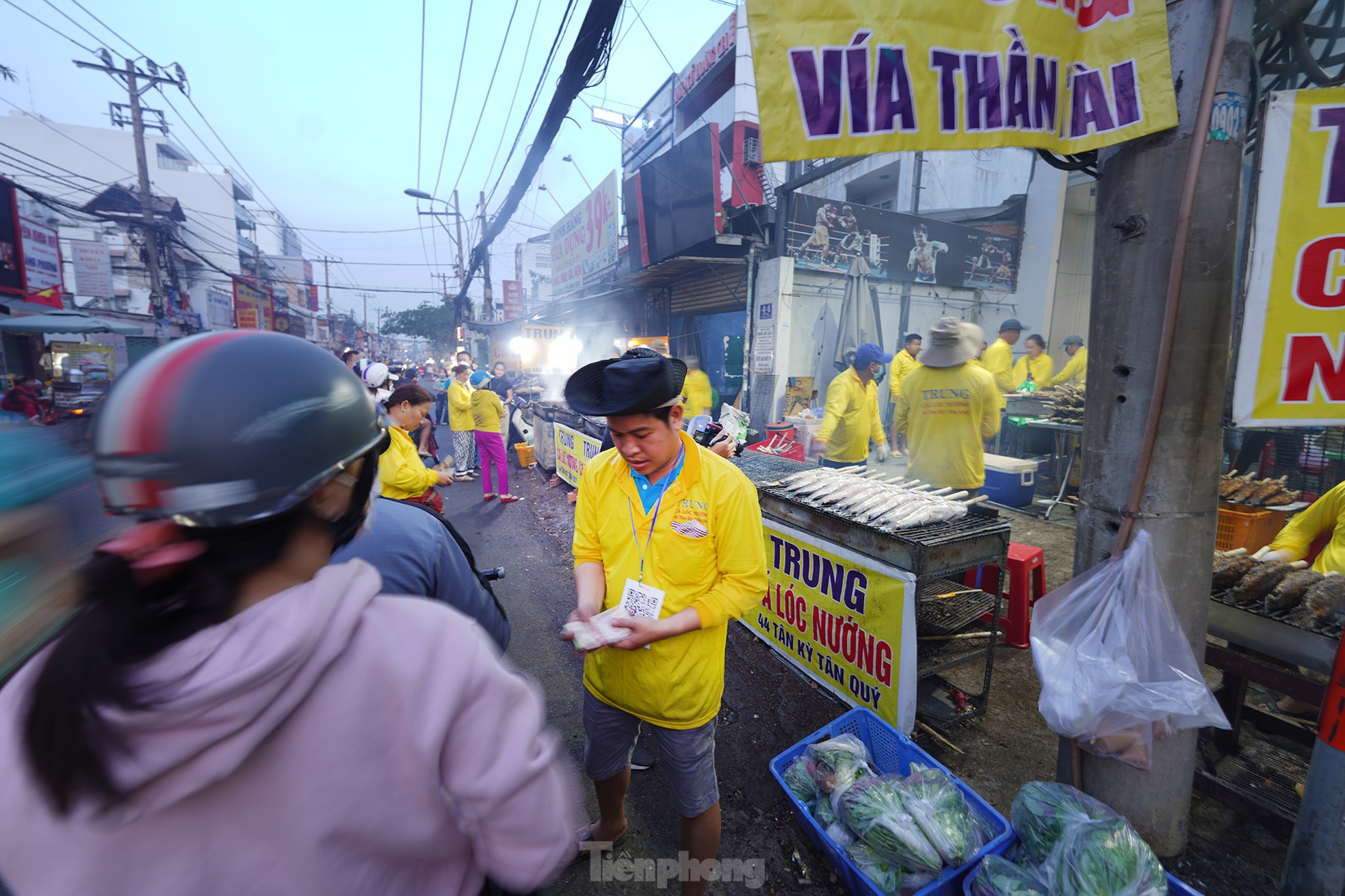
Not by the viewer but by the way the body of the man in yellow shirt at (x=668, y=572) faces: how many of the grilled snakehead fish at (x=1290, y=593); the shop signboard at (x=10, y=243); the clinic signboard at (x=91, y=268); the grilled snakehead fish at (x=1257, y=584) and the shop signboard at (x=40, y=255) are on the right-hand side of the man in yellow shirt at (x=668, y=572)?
3

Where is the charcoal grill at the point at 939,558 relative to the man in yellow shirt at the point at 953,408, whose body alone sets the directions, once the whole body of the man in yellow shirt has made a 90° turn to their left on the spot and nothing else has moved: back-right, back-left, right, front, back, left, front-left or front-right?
left

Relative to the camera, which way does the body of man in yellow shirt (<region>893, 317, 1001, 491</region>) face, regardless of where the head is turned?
away from the camera

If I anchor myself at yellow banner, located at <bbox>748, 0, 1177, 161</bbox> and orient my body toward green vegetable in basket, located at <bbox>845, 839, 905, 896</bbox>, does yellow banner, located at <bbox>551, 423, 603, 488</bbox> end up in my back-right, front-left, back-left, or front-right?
back-right

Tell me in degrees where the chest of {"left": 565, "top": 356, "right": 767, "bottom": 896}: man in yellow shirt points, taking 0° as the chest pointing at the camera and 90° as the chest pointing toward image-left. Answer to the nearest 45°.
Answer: approximately 45°

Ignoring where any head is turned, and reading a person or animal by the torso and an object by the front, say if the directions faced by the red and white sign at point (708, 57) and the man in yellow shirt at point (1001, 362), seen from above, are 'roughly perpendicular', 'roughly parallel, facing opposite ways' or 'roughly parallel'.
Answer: roughly perpendicular

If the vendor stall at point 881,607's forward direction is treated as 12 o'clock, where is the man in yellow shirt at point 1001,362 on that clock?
The man in yellow shirt is roughly at 5 o'clock from the vendor stall.

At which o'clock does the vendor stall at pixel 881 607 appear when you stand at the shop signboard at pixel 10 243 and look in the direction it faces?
The vendor stall is roughly at 1 o'clock from the shop signboard.

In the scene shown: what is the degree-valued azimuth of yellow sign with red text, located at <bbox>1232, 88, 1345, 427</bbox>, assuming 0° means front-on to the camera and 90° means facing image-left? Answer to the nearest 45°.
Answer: approximately 0°

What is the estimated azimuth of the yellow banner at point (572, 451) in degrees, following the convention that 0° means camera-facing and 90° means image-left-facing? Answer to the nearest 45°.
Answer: approximately 45°

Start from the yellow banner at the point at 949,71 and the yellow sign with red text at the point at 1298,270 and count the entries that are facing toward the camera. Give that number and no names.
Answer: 2

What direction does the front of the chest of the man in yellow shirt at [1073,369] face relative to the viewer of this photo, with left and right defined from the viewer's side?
facing to the left of the viewer
